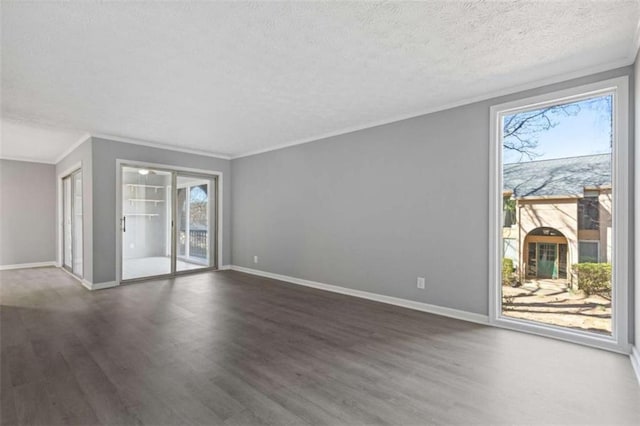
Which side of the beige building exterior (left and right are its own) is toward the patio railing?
front

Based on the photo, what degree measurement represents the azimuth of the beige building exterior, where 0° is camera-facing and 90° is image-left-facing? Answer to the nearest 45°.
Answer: approximately 0°

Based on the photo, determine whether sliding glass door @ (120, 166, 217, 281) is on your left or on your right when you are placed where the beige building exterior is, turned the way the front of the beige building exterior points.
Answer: on your right
